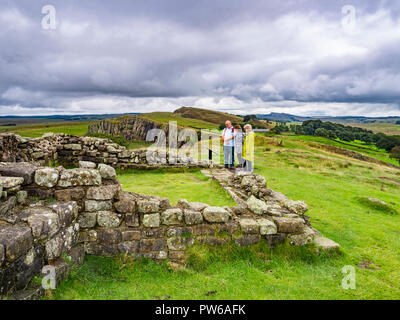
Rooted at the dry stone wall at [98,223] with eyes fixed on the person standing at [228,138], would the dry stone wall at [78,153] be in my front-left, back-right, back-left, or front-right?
front-left

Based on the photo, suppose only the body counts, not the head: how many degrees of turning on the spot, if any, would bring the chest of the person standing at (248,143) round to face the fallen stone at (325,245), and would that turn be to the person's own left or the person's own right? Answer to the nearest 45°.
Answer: approximately 90° to the person's own left

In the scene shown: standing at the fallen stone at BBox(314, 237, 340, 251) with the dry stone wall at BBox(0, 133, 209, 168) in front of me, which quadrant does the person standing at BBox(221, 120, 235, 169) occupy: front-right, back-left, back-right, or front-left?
front-right

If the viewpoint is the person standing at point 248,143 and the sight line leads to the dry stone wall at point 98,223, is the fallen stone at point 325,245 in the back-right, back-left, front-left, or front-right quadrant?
front-left

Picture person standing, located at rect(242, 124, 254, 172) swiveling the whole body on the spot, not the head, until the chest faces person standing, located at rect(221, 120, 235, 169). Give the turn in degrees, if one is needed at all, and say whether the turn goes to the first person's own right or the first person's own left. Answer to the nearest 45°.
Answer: approximately 45° to the first person's own right

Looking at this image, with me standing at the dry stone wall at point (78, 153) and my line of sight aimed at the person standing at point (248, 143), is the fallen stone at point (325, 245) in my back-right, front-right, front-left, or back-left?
front-right
